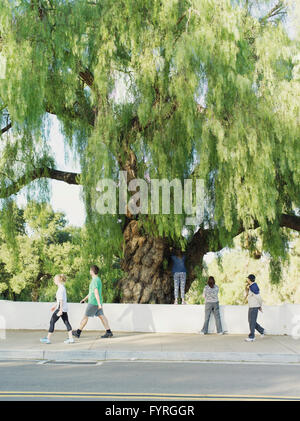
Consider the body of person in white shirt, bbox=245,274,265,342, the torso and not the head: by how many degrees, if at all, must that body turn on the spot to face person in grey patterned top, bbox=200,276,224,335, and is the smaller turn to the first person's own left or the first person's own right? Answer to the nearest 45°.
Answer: approximately 45° to the first person's own right

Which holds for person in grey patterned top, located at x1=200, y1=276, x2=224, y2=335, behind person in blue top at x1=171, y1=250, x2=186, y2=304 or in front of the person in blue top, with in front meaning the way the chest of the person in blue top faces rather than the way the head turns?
behind

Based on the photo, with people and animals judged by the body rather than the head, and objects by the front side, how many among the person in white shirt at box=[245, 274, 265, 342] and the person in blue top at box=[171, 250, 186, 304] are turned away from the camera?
1

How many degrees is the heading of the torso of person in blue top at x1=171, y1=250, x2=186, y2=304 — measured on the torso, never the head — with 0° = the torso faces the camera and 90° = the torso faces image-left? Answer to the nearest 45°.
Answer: approximately 180°

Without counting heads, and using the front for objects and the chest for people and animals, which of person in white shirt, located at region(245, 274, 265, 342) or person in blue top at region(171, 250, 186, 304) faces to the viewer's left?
the person in white shirt

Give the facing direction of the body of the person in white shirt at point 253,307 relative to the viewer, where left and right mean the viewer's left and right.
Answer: facing to the left of the viewer

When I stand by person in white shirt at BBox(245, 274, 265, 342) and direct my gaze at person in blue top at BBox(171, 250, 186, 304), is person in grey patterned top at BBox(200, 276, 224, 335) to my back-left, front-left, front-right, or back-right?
front-left

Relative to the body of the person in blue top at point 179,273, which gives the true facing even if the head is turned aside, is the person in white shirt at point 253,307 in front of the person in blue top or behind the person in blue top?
behind

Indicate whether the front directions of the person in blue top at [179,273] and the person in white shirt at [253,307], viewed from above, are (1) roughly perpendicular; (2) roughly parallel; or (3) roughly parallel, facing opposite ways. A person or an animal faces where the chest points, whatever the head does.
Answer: roughly perpendicular
